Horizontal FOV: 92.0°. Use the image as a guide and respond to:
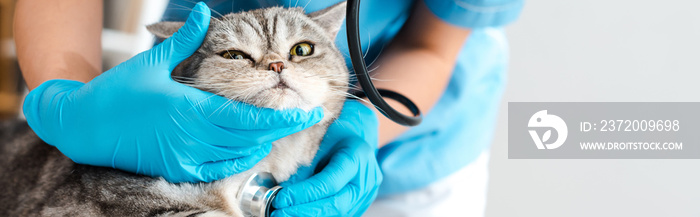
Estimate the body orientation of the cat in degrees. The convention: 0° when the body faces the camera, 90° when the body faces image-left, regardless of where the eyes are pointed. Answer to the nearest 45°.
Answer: approximately 315°
